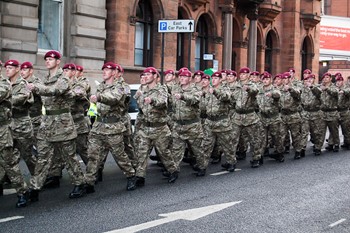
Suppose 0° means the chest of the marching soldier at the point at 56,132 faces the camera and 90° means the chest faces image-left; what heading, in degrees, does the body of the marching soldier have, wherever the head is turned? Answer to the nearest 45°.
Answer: approximately 45°

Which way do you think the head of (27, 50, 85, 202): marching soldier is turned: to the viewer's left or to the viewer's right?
to the viewer's left

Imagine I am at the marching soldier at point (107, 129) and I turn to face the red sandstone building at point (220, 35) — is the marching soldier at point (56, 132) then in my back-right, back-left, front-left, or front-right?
back-left

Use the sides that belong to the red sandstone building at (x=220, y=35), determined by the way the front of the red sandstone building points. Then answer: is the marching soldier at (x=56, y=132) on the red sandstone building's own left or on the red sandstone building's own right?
on the red sandstone building's own right

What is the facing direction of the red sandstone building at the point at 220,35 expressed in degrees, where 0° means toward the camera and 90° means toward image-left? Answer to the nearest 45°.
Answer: approximately 315°

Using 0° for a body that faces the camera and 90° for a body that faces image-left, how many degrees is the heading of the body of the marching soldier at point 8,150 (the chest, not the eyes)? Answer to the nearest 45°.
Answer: approximately 45°

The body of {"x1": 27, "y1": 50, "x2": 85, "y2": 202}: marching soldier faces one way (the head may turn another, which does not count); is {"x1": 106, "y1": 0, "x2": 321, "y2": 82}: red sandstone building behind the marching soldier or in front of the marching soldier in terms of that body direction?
behind

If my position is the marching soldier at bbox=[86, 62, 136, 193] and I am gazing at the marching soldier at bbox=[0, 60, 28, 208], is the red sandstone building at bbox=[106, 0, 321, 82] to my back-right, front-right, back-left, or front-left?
back-right
